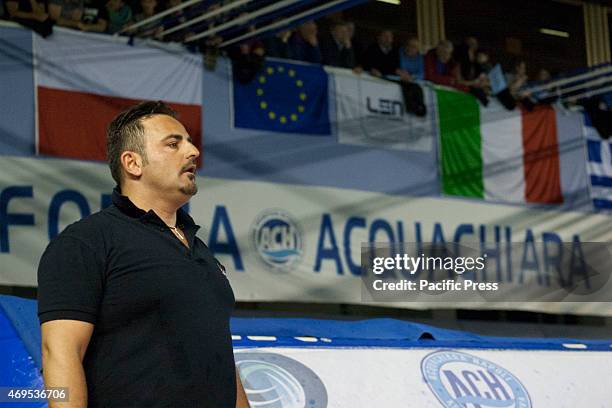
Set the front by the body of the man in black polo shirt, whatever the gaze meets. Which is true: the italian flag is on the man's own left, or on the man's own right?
on the man's own left

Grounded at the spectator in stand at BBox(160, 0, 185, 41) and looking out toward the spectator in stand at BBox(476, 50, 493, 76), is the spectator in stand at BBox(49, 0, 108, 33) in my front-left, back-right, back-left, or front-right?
back-left

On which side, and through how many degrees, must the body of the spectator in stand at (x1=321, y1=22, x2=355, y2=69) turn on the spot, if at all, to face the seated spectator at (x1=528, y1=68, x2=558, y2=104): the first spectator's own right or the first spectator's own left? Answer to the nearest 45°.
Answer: approximately 135° to the first spectator's own left

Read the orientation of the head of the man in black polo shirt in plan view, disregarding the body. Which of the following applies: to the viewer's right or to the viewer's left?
to the viewer's right

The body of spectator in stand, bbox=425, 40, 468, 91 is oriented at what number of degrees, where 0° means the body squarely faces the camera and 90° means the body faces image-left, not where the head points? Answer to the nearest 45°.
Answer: approximately 0°

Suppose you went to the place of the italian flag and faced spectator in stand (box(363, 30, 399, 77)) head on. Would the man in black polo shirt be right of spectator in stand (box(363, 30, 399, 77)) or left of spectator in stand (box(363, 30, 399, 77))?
left

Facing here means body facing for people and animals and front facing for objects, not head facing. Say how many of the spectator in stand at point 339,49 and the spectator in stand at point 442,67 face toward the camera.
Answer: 2

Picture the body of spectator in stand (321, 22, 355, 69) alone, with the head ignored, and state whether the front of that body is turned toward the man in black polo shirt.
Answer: yes
